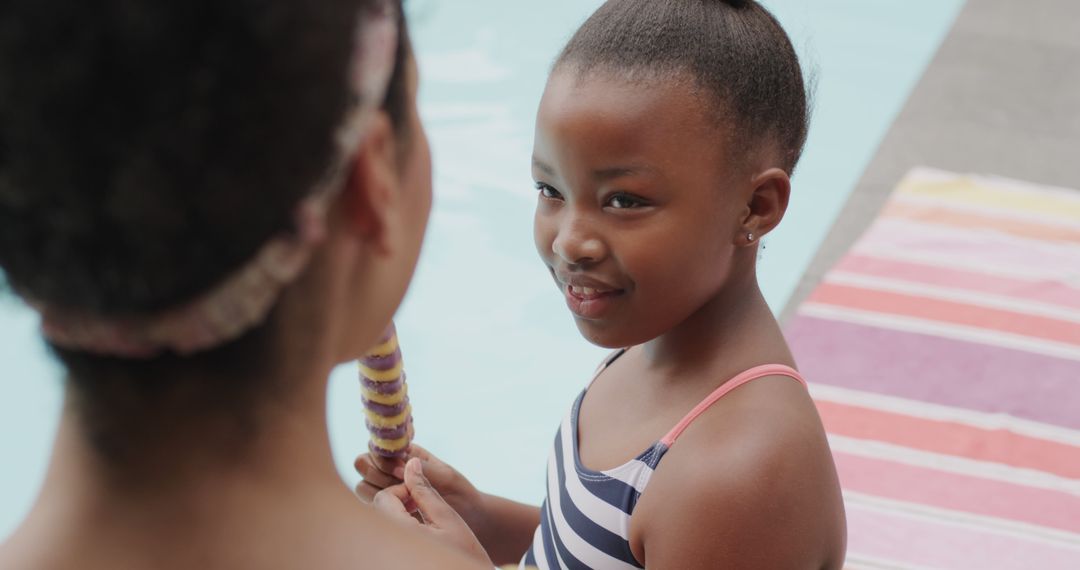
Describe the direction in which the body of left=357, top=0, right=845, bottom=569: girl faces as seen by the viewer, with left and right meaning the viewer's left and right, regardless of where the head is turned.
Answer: facing the viewer and to the left of the viewer

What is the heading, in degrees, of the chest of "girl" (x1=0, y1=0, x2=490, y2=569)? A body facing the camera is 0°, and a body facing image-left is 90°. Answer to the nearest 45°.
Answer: approximately 225°

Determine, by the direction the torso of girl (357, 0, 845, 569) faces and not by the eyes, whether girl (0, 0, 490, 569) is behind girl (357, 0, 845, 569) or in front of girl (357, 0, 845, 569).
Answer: in front

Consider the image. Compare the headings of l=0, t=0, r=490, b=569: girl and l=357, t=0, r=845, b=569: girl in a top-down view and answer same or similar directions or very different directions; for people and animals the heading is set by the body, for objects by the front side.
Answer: very different directions

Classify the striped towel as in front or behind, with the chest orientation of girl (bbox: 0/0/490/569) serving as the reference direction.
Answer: in front

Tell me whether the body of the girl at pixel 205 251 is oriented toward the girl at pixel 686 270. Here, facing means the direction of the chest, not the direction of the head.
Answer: yes

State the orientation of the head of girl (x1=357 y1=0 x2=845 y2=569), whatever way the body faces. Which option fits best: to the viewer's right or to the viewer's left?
to the viewer's left
